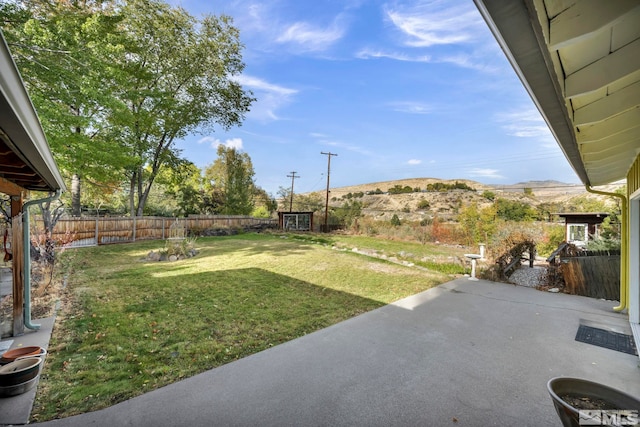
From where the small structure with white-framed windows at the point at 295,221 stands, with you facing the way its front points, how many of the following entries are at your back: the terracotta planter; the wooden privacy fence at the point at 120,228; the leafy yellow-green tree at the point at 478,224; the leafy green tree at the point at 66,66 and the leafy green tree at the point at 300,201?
1

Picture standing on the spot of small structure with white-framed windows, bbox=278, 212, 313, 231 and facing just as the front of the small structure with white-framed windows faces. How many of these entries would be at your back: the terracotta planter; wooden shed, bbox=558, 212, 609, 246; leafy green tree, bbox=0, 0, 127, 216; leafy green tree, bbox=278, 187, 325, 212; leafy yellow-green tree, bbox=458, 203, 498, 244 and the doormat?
1

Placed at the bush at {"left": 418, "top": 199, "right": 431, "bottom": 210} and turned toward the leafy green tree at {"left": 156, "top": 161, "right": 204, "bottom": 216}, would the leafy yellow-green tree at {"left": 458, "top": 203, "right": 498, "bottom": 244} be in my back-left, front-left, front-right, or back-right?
front-left

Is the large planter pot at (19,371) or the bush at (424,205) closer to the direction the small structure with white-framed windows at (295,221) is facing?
the large planter pot

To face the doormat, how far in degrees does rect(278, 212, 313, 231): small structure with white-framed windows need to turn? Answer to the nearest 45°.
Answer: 0° — it already faces it

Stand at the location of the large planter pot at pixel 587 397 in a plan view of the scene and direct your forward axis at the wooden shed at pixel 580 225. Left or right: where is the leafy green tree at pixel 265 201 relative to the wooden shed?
left

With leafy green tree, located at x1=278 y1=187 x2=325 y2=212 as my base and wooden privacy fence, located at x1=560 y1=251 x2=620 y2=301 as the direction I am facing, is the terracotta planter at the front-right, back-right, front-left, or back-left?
front-right

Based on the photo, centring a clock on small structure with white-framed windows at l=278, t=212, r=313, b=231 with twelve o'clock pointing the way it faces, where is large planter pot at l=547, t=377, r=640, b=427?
The large planter pot is roughly at 12 o'clock from the small structure with white-framed windows.

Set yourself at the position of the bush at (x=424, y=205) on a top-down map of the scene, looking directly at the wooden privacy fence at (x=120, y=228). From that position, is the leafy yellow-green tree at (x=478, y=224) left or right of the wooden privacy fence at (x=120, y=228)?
left

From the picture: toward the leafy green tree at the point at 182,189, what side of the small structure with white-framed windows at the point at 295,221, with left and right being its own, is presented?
right

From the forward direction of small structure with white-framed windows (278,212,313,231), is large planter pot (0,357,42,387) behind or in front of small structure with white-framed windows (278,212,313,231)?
in front

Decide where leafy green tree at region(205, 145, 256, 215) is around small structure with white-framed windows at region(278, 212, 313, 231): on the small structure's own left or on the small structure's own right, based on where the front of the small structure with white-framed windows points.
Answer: on the small structure's own right

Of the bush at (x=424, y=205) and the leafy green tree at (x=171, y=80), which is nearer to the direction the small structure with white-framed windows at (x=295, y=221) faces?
the leafy green tree

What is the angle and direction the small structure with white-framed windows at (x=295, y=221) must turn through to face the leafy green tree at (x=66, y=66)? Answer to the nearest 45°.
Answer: approximately 45° to its right

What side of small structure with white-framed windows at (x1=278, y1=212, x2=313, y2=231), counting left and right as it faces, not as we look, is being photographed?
front

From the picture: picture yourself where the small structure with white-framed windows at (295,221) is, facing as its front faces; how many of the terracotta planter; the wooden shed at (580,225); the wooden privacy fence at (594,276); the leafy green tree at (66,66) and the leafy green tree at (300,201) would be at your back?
1

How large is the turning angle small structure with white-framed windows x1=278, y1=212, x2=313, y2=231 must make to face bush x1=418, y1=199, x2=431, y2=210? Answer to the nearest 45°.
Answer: approximately 135° to its left
